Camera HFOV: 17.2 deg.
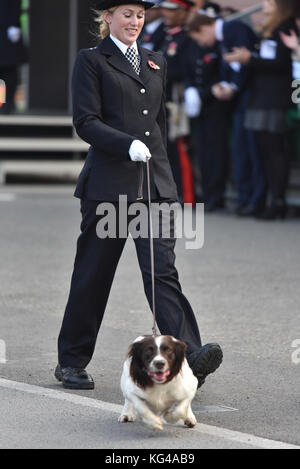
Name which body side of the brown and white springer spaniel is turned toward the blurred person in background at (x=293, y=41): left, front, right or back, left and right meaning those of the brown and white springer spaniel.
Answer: back

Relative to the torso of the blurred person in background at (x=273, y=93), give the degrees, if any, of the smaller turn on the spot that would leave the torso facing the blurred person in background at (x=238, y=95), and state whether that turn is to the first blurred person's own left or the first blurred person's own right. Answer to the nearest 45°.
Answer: approximately 45° to the first blurred person's own right

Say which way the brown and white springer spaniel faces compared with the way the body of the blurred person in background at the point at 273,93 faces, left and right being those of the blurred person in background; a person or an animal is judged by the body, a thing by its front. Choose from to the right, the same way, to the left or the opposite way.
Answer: to the left

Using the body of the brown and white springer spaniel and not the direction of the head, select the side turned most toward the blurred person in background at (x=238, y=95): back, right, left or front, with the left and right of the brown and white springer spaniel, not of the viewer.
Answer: back

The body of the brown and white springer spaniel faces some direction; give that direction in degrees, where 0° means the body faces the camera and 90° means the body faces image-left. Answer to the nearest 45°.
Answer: approximately 0°

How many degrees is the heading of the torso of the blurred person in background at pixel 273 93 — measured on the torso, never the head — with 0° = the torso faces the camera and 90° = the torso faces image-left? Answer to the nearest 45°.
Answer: approximately 90°

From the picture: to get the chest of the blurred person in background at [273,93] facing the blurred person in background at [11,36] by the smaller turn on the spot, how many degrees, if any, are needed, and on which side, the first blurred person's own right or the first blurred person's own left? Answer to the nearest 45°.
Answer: approximately 45° to the first blurred person's own right

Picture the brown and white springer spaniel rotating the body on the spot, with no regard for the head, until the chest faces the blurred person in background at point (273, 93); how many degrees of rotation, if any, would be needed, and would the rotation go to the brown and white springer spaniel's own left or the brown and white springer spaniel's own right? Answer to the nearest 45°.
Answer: approximately 180°
